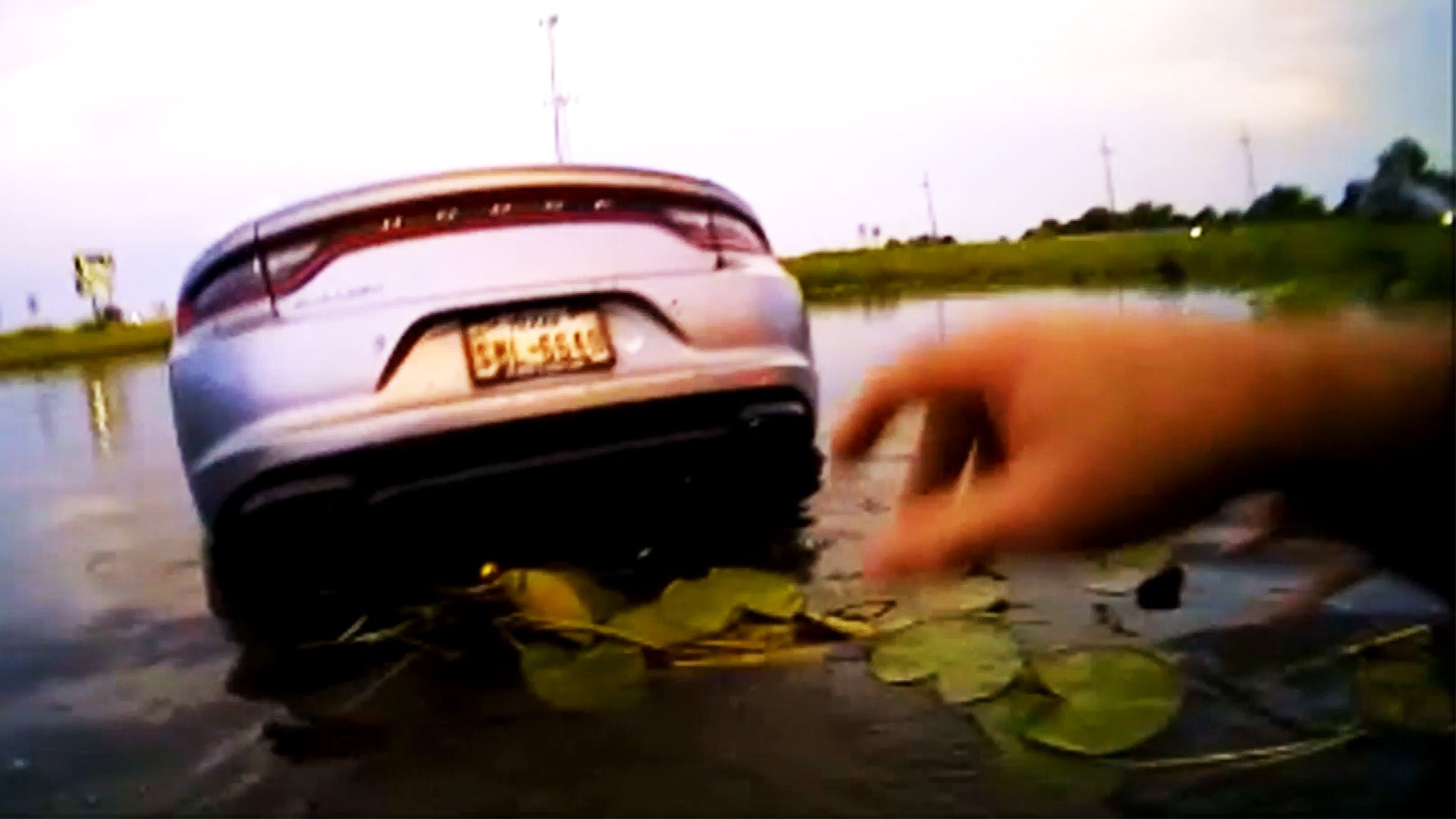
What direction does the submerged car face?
away from the camera
